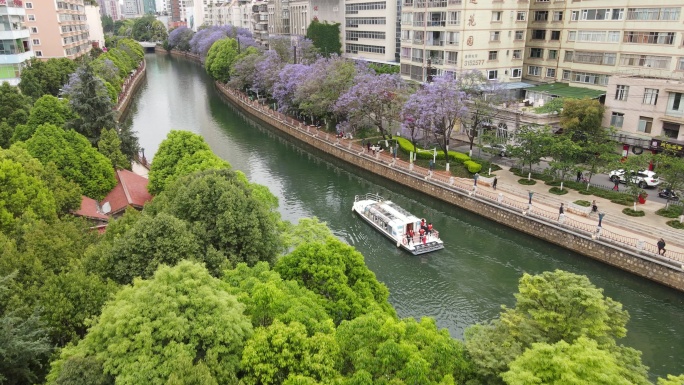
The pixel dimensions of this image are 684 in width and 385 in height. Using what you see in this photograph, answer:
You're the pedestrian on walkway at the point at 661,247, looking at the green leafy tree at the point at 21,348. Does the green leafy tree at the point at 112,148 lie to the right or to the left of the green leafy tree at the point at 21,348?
right

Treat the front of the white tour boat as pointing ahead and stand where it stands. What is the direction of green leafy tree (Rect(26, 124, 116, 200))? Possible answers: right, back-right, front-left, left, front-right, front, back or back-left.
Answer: front-left

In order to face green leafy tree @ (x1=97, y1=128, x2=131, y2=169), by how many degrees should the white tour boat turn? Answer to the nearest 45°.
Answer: approximately 45° to its left

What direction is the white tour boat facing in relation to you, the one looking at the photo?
facing away from the viewer and to the left of the viewer

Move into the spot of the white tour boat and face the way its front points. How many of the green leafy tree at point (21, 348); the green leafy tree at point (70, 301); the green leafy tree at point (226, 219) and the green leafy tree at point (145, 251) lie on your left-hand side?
4

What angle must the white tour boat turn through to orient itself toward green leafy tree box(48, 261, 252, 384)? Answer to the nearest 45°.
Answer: approximately 135° to its left

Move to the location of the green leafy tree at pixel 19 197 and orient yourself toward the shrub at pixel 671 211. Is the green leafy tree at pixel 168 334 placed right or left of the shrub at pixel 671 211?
right

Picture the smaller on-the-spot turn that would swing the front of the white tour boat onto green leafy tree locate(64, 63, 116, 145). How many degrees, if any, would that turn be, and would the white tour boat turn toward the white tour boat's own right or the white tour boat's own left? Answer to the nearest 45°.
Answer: approximately 45° to the white tour boat's own left

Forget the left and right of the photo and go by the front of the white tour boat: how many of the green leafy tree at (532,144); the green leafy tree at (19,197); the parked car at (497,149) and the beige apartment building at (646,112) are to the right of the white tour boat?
3

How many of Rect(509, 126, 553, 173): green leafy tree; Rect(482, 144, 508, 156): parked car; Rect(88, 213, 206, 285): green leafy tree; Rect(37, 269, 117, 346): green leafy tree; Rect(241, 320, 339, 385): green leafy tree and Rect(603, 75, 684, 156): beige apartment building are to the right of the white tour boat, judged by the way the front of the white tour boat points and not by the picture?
3

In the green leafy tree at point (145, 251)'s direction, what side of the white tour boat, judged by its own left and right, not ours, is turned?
left

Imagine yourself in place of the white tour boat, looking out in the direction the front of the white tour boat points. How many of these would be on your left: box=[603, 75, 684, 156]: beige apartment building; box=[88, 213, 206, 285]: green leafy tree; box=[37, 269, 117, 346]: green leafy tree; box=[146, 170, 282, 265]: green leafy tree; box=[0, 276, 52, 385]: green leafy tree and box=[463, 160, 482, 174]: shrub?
4
